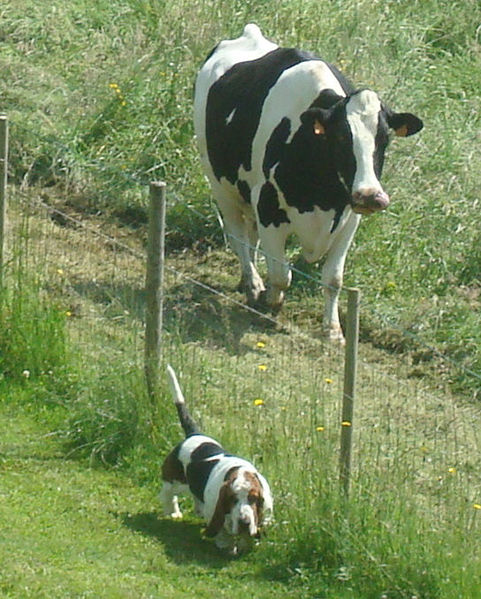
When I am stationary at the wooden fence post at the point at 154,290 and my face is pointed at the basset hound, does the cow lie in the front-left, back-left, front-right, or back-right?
back-left

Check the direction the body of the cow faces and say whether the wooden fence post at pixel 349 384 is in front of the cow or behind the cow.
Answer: in front

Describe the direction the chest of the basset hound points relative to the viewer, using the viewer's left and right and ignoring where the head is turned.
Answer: facing the viewer and to the right of the viewer

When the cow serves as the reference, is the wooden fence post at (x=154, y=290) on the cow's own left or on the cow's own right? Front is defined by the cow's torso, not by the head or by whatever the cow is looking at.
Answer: on the cow's own right

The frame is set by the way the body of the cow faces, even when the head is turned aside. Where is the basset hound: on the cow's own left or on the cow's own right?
on the cow's own right

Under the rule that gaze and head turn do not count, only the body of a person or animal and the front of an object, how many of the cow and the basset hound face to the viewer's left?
0

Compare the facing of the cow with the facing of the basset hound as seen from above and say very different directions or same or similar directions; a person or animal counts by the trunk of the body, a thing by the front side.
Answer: same or similar directions

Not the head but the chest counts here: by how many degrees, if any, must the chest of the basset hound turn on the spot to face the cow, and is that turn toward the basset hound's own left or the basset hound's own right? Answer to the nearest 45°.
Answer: approximately 135° to the basset hound's own left
